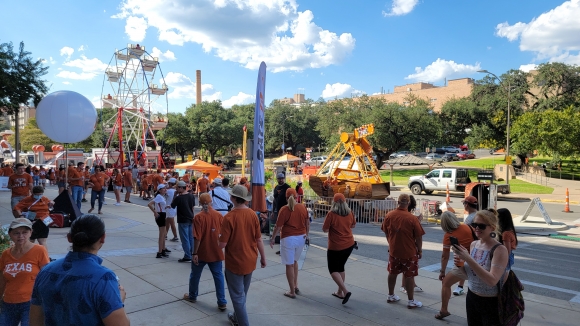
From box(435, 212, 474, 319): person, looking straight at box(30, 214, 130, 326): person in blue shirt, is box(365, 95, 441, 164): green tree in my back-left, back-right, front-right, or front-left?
back-right

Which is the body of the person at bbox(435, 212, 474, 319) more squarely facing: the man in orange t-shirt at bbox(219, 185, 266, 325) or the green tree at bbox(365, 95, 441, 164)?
the man in orange t-shirt

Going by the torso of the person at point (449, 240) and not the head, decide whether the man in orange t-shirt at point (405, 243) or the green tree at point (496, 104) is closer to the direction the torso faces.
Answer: the man in orange t-shirt
